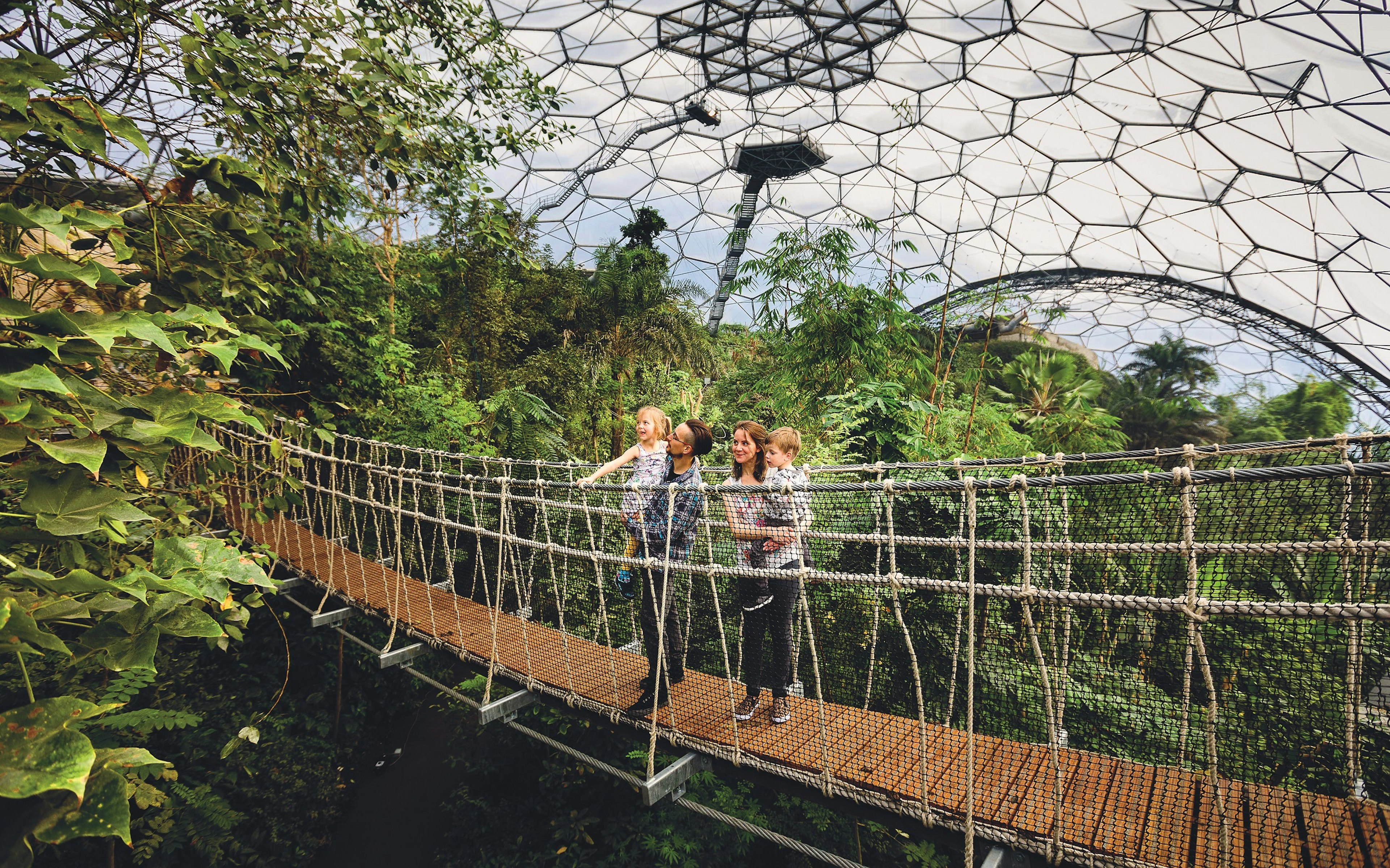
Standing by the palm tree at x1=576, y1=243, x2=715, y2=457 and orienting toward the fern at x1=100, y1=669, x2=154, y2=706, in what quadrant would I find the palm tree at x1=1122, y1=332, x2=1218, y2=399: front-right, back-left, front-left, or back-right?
back-left

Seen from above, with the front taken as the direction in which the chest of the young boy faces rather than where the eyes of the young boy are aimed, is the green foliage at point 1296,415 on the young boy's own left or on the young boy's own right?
on the young boy's own right

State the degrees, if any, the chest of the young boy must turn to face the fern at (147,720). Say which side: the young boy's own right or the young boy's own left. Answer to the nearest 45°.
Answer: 0° — they already face it

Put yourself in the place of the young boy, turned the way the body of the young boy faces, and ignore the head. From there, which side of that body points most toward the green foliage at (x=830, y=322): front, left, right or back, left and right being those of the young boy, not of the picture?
right

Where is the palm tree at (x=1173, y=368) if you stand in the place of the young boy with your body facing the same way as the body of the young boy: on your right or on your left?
on your right

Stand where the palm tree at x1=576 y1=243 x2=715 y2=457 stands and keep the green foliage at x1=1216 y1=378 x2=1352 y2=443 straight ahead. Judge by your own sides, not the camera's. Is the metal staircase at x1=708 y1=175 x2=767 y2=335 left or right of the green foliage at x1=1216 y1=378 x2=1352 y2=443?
left

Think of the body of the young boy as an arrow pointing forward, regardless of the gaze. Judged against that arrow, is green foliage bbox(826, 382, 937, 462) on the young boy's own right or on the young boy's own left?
on the young boy's own right

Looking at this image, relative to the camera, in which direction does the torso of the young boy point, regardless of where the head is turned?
to the viewer's left
